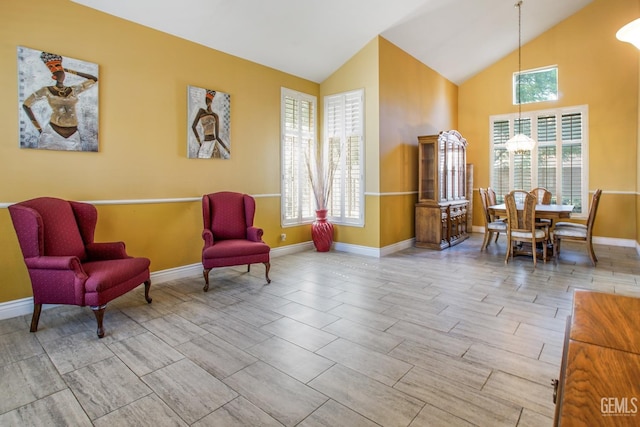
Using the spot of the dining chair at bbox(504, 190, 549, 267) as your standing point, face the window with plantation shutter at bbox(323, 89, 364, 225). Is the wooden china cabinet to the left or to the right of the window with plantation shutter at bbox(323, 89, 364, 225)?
right

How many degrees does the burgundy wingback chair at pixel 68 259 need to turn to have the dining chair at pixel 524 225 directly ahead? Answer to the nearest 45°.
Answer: approximately 45° to its left

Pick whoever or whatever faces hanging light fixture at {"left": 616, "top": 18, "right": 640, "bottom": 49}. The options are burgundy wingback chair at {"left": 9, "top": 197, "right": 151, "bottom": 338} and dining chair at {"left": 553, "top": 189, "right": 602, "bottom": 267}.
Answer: the burgundy wingback chair

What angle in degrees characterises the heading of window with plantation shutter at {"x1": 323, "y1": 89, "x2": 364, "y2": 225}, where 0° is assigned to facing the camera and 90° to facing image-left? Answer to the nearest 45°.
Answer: approximately 45°

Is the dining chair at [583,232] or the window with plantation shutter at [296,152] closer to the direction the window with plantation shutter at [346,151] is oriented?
the window with plantation shutter

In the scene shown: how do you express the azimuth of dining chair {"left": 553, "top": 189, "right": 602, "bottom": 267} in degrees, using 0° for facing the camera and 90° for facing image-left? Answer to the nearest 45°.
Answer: approximately 90°

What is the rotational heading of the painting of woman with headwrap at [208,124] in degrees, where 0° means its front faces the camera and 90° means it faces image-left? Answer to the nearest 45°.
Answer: approximately 315°

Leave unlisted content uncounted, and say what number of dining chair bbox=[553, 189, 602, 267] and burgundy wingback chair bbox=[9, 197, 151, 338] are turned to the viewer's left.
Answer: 1

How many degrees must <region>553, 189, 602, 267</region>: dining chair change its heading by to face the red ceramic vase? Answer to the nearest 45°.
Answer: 0° — it already faces it

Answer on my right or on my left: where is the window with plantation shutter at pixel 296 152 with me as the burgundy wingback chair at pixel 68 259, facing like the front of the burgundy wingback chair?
on my left
